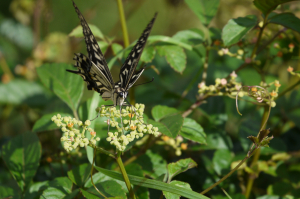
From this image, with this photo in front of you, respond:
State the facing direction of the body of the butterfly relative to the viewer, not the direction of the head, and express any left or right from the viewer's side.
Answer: facing the viewer and to the right of the viewer
